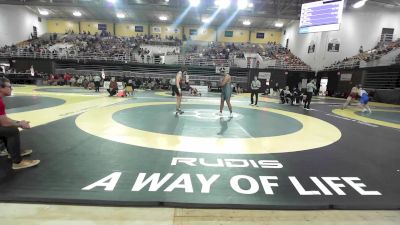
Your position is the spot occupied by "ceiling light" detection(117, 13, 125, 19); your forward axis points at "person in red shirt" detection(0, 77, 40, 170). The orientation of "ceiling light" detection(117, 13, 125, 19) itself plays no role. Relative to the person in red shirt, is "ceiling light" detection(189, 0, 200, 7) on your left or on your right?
left

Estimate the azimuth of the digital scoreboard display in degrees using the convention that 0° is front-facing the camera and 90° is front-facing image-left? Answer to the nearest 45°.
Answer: approximately 45°

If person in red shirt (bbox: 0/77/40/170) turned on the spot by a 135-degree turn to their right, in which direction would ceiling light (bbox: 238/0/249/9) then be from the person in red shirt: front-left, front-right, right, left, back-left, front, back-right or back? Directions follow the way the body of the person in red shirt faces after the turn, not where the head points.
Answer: back

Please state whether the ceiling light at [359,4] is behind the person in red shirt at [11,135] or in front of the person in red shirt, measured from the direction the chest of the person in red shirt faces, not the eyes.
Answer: in front

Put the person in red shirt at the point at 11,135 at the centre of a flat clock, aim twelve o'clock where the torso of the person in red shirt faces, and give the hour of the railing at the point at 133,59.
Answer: The railing is roughly at 10 o'clock from the person in red shirt.

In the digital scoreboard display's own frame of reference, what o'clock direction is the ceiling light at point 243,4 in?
The ceiling light is roughly at 3 o'clock from the digital scoreboard display.

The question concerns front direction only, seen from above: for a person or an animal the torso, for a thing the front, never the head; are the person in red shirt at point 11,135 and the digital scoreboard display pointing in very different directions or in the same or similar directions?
very different directions

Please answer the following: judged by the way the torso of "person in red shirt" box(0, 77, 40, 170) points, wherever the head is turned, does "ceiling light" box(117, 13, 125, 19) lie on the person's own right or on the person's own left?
on the person's own left

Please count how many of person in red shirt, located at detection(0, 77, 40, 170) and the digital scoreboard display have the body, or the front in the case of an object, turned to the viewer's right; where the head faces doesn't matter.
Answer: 1

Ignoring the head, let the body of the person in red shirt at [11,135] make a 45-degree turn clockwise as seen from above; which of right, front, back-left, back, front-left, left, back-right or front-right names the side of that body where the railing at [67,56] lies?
back-left

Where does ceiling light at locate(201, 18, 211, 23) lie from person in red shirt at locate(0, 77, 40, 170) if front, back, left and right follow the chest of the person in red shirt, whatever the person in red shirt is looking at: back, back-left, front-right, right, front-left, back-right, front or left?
front-left

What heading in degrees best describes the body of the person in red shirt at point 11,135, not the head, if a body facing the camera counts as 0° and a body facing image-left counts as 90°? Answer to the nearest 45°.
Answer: approximately 270°

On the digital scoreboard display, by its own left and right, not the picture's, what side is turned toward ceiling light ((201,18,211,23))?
right

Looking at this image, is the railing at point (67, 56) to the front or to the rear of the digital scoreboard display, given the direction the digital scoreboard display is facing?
to the front
